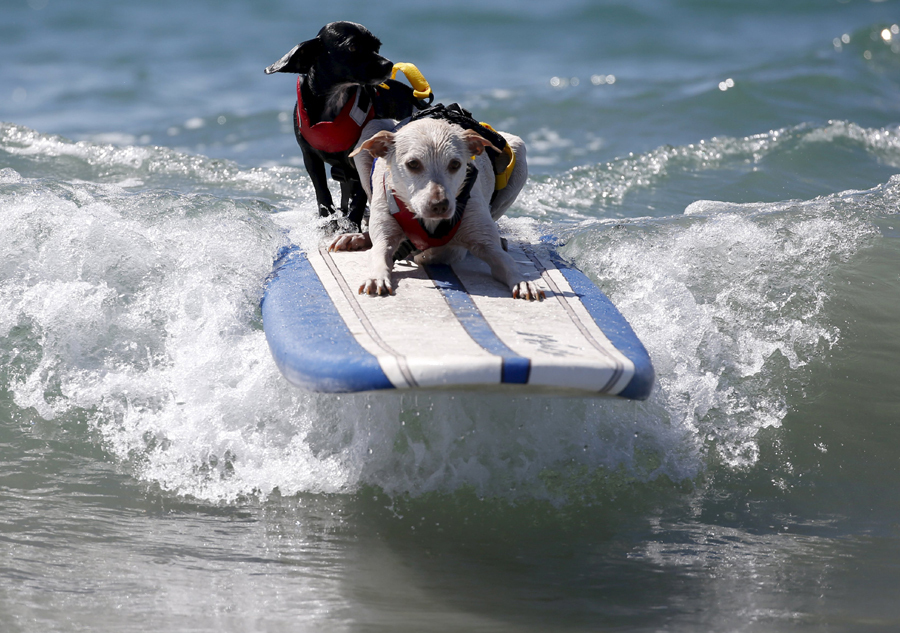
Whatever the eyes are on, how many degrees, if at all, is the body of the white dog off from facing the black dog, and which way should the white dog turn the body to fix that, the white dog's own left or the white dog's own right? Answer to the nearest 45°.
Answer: approximately 135° to the white dog's own right

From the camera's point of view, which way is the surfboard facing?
toward the camera
